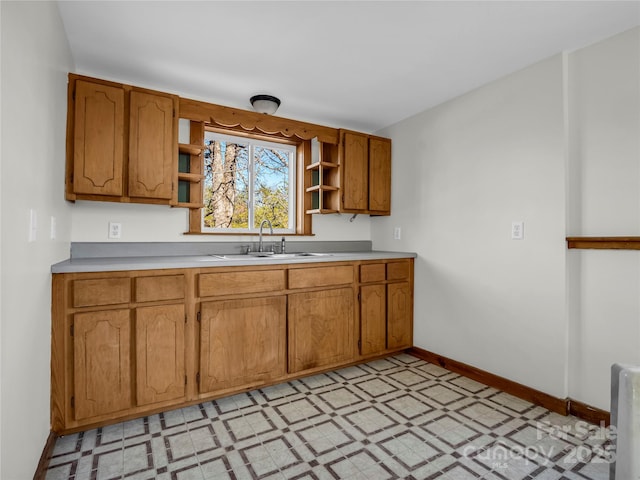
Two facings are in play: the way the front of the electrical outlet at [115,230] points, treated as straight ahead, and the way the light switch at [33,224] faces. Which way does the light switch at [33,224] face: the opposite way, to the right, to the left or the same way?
to the left

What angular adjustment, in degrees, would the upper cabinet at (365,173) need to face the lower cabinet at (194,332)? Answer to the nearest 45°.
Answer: approximately 90° to its right

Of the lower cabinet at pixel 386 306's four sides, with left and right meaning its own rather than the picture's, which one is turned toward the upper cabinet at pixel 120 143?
right

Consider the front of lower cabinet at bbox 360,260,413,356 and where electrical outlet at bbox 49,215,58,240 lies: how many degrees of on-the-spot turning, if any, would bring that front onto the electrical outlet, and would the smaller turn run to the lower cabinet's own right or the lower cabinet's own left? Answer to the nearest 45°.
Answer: approximately 90° to the lower cabinet's own right

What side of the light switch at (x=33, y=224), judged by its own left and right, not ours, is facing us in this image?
right

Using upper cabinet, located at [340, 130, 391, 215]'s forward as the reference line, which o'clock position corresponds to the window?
The window is roughly at 4 o'clock from the upper cabinet.

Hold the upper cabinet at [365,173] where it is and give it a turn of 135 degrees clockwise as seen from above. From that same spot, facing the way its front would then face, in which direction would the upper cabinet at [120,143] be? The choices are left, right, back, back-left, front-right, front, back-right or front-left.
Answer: front-left

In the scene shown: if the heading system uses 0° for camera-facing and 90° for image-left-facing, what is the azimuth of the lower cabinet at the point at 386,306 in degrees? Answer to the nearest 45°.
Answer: approximately 315°

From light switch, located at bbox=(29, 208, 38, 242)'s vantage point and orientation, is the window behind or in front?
in front

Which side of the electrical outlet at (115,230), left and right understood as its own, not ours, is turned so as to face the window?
left

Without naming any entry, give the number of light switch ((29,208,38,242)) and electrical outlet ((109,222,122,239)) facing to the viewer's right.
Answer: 1

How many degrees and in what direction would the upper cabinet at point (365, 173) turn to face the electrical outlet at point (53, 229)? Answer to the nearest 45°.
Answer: approximately 90° to its right
